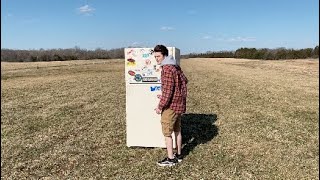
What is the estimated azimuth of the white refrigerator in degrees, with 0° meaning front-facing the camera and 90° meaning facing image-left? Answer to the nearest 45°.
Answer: approximately 0°
